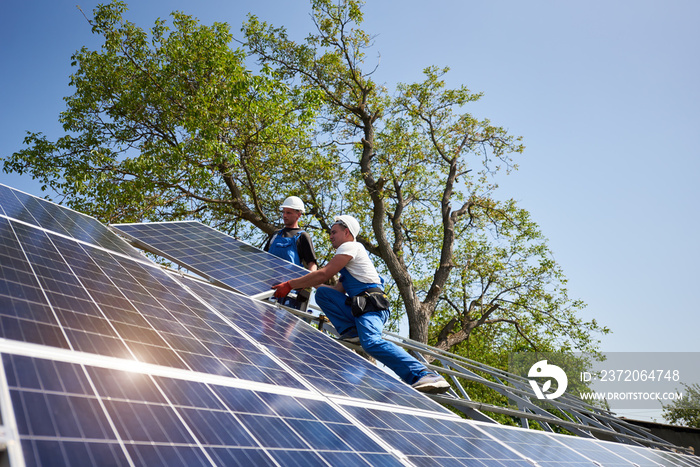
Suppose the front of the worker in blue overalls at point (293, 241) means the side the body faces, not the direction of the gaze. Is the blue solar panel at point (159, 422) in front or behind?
in front

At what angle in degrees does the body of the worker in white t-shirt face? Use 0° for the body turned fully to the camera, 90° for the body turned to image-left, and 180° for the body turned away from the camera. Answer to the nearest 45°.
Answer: approximately 90°

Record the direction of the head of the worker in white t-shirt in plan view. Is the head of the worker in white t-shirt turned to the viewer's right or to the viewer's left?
to the viewer's left

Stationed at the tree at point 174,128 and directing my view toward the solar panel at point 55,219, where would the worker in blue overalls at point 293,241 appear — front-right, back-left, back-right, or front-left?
front-left

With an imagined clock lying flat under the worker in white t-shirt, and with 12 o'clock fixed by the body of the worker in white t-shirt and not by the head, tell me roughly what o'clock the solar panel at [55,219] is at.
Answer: The solar panel is roughly at 12 o'clock from the worker in white t-shirt.

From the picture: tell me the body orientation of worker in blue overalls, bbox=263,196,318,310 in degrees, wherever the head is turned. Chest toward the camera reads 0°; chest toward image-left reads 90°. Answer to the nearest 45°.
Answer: approximately 45°

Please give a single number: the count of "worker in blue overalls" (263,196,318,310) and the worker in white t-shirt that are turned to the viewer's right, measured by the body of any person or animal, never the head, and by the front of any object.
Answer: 0
